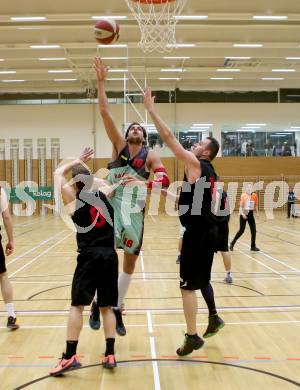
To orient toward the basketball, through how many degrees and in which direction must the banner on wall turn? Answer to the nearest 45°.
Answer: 0° — it already faces it

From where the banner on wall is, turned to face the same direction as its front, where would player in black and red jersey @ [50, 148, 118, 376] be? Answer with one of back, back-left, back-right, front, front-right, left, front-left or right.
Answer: front

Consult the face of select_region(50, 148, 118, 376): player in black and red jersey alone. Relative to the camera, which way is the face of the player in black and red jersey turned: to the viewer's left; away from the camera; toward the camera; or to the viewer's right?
away from the camera
